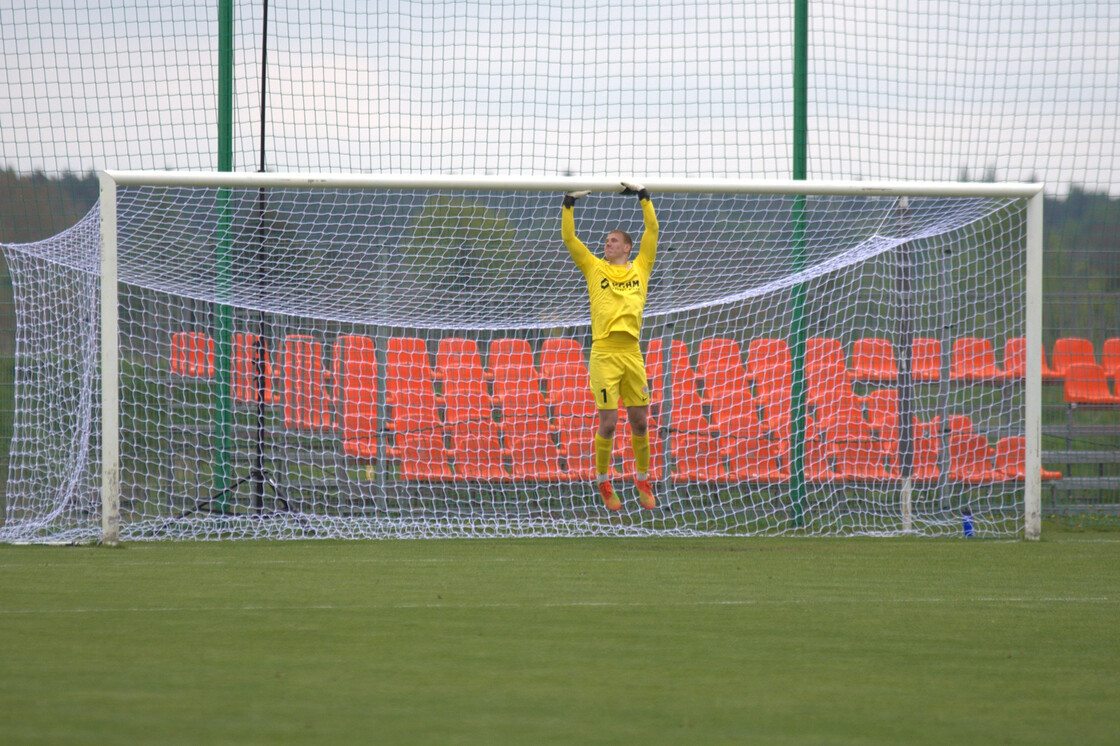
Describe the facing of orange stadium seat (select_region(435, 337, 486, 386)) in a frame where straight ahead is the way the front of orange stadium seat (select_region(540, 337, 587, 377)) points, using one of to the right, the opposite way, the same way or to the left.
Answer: the same way

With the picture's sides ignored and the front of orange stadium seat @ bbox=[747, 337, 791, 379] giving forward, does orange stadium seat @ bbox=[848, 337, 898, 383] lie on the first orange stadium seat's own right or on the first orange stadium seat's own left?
on the first orange stadium seat's own left

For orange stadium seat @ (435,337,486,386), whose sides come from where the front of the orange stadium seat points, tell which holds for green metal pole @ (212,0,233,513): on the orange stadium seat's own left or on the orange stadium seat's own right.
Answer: on the orange stadium seat's own right

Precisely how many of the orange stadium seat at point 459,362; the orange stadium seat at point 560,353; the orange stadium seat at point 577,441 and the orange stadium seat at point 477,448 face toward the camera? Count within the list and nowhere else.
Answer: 4

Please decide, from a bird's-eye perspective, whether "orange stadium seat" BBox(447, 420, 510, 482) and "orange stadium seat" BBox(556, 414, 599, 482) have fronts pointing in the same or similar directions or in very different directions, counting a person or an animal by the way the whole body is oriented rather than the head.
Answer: same or similar directions

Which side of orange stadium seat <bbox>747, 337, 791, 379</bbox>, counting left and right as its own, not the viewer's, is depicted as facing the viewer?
front

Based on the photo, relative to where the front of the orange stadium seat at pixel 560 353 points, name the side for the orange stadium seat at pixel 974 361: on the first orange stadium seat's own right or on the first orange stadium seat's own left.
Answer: on the first orange stadium seat's own left

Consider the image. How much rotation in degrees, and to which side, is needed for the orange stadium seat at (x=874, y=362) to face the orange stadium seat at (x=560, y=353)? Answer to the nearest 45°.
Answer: approximately 90° to its right

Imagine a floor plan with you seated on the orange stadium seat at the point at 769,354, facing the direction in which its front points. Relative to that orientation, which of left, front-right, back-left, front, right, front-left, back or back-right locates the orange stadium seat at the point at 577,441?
right

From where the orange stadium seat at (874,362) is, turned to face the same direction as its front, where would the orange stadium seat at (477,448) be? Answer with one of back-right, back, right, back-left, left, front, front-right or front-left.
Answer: right

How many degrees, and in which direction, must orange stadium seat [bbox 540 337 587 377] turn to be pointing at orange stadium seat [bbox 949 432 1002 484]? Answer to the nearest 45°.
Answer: approximately 90° to its left

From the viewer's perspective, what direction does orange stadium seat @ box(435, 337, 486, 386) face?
toward the camera

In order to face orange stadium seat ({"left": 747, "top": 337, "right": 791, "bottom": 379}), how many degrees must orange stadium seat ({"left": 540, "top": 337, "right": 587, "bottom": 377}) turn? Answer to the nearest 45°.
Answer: approximately 90° to its left

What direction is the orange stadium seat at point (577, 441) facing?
toward the camera
